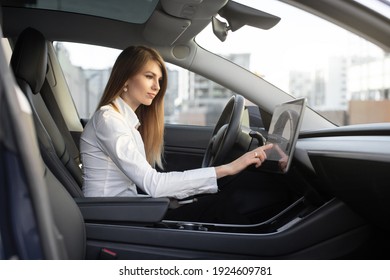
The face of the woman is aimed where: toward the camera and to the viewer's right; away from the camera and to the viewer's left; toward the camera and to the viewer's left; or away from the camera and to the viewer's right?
toward the camera and to the viewer's right

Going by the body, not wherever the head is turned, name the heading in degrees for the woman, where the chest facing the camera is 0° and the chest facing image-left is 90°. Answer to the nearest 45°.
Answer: approximately 270°
